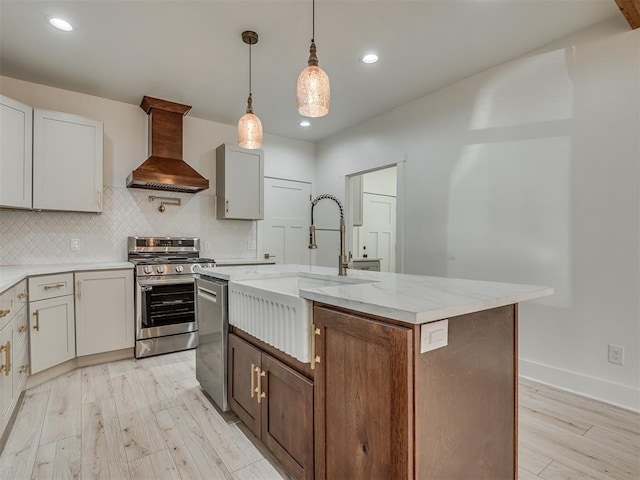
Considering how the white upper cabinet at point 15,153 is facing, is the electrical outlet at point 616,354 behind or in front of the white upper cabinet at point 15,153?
in front

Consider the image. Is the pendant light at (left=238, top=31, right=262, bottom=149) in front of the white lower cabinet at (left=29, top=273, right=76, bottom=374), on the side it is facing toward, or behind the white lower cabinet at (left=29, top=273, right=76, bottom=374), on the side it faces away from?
in front

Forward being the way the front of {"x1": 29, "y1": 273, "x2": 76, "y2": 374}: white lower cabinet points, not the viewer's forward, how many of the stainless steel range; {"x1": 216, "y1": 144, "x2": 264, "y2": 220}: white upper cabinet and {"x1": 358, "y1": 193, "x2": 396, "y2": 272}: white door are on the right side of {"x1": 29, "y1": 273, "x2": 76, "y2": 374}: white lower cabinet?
0

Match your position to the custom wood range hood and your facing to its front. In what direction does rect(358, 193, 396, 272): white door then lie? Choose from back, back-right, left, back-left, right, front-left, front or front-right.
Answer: left

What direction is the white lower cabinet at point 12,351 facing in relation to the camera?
to the viewer's right

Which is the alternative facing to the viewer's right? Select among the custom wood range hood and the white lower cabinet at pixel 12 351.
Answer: the white lower cabinet

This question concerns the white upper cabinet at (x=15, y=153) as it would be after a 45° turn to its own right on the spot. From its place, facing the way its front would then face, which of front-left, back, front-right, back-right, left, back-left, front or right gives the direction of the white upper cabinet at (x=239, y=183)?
left

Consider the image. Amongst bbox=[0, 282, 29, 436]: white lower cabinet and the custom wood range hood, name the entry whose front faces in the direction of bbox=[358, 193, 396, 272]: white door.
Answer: the white lower cabinet

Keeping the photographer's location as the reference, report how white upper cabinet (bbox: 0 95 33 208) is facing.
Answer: facing the viewer and to the right of the viewer

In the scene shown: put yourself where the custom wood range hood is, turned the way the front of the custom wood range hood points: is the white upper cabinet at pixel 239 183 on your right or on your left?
on your left

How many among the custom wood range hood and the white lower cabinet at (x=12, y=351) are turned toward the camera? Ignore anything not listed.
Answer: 1

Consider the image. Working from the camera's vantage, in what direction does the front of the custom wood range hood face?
facing the viewer
